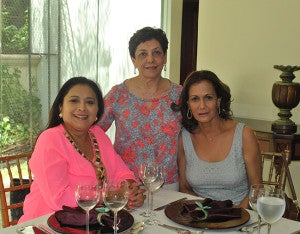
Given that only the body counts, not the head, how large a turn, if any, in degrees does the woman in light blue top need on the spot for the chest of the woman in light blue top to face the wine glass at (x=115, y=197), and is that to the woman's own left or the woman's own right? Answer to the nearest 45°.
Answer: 0° — they already face it

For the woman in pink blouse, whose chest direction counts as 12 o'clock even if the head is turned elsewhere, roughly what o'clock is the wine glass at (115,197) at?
The wine glass is roughly at 1 o'clock from the woman in pink blouse.

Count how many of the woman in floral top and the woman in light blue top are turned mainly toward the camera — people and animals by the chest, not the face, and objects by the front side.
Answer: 2

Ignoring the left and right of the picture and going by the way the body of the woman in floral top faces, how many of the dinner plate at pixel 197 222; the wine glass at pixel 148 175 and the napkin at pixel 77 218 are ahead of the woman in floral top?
3
